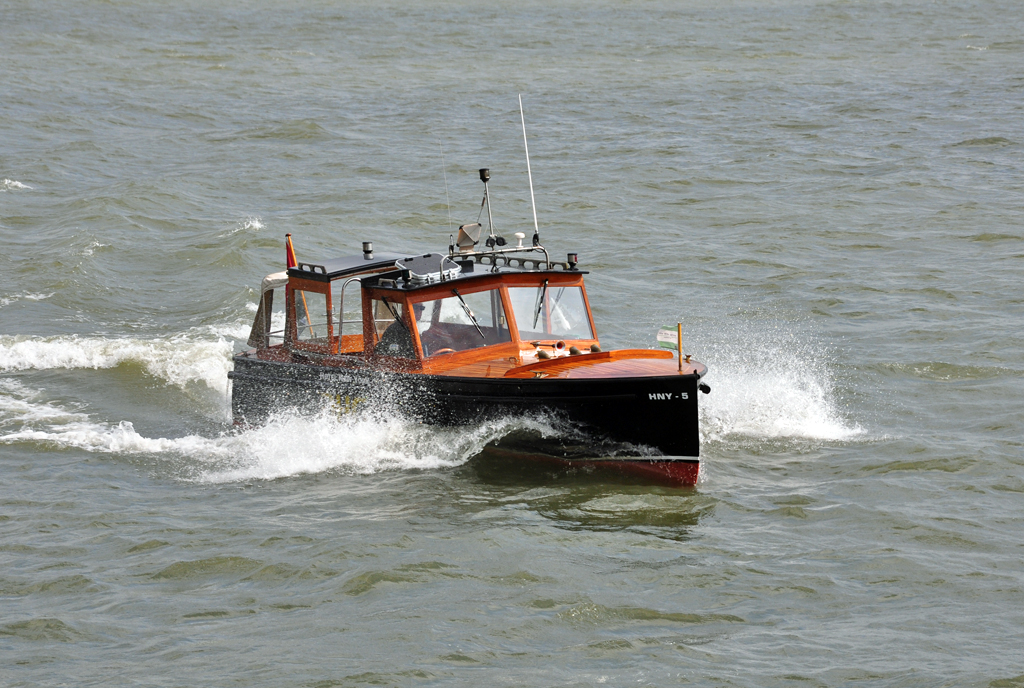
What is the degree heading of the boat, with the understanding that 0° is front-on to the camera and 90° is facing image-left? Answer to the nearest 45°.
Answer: approximately 315°
